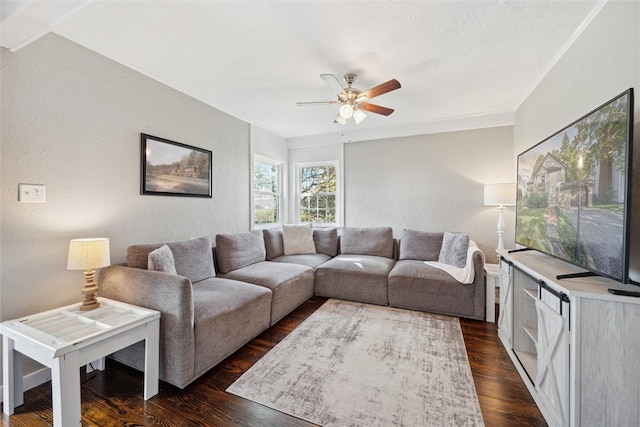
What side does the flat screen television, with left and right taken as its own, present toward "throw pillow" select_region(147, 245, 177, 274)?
front

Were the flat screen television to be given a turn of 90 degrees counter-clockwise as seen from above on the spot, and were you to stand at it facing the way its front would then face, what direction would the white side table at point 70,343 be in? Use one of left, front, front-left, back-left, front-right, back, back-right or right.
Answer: right

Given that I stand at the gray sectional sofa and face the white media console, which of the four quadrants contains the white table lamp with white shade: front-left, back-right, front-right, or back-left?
front-left

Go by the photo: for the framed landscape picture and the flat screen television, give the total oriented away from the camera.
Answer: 0

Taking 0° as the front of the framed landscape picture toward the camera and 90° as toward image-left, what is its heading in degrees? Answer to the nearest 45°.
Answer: approximately 315°

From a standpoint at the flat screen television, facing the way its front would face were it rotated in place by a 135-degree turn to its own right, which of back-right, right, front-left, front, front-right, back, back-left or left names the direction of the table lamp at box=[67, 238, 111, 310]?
back-left

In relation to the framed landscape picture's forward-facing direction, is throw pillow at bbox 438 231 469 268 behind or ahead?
ahead

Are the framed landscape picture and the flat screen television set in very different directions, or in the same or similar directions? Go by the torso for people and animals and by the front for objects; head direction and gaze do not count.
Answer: very different directions

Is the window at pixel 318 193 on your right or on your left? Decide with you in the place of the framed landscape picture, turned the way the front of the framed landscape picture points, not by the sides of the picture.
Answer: on your left

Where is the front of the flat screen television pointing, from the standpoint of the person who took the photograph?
facing the viewer and to the left of the viewer

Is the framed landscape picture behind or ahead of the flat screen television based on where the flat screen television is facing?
ahead

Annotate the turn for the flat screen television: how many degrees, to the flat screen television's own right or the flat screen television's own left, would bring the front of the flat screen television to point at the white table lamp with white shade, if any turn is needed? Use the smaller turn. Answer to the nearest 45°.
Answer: approximately 135° to the flat screen television's own right
